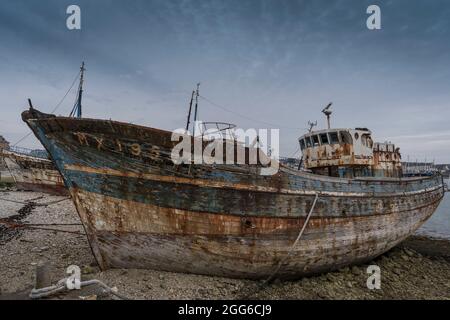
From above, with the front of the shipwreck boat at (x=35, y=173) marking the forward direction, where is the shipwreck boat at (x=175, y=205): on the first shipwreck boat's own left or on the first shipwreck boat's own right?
on the first shipwreck boat's own left

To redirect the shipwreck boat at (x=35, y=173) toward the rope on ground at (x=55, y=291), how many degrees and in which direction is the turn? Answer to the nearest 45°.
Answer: approximately 90° to its left

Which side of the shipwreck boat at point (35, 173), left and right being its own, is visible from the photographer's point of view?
left
